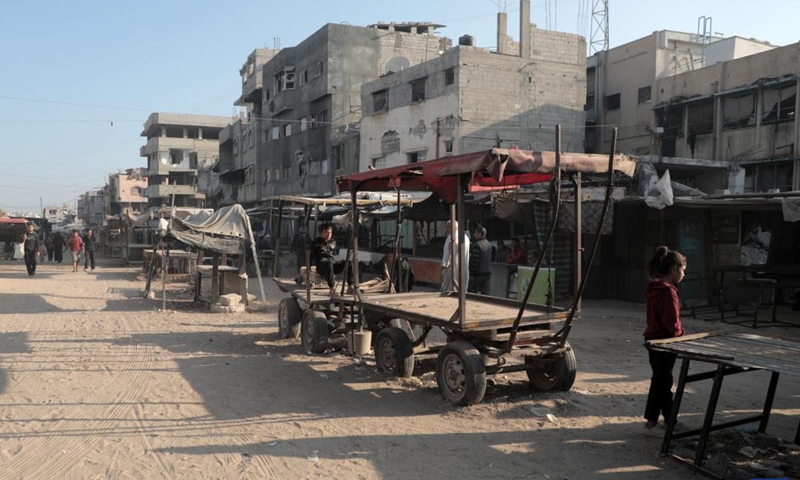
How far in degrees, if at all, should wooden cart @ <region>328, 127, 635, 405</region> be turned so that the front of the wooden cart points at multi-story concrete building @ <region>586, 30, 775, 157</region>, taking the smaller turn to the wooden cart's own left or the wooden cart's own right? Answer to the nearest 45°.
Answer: approximately 135° to the wooden cart's own left

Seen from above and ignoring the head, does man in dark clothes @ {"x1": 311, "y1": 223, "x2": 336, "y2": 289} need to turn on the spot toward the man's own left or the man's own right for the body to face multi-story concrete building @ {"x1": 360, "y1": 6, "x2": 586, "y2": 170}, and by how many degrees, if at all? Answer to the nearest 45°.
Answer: approximately 135° to the man's own left

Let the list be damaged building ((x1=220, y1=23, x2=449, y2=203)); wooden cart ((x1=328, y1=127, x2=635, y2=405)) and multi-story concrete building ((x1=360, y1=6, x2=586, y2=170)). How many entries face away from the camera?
0

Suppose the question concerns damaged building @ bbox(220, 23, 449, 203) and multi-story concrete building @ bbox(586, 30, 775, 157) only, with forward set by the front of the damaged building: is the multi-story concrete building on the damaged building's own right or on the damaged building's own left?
on the damaged building's own left

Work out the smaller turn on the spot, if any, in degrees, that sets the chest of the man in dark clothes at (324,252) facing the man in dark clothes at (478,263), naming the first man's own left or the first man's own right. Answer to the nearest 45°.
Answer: approximately 45° to the first man's own left

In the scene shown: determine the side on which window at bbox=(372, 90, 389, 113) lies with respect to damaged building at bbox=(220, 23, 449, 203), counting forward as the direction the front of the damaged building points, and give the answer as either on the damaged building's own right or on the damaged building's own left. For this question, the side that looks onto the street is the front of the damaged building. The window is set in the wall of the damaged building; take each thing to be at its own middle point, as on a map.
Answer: on the damaged building's own left

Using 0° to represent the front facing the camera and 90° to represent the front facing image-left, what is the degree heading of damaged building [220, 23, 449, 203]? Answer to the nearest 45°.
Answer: approximately 45°

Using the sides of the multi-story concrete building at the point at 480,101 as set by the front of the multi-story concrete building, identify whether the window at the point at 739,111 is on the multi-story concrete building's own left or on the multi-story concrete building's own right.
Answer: on the multi-story concrete building's own left

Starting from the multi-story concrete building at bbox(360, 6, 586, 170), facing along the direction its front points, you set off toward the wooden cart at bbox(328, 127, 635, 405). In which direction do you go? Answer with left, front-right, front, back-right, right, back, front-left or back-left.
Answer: front-left

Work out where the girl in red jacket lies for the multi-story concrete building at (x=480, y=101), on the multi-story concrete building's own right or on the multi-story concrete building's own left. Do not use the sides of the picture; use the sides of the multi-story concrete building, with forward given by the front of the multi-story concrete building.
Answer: on the multi-story concrete building's own left

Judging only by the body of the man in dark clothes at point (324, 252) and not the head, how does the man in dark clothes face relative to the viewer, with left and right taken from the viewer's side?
facing the viewer and to the right of the viewer

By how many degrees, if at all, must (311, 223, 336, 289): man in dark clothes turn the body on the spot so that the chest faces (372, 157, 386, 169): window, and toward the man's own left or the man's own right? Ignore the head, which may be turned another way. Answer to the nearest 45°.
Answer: approximately 135° to the man's own left

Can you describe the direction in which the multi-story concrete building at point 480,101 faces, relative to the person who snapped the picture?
facing the viewer and to the left of the viewer

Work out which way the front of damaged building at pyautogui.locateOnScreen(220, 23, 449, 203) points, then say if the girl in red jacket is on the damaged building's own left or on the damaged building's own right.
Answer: on the damaged building's own left

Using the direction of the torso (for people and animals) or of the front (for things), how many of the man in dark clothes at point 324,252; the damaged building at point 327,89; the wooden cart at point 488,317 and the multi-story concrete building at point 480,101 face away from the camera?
0

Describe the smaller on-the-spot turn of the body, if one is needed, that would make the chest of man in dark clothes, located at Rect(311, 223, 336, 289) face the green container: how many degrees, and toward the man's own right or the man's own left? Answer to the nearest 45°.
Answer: approximately 90° to the man's own left
